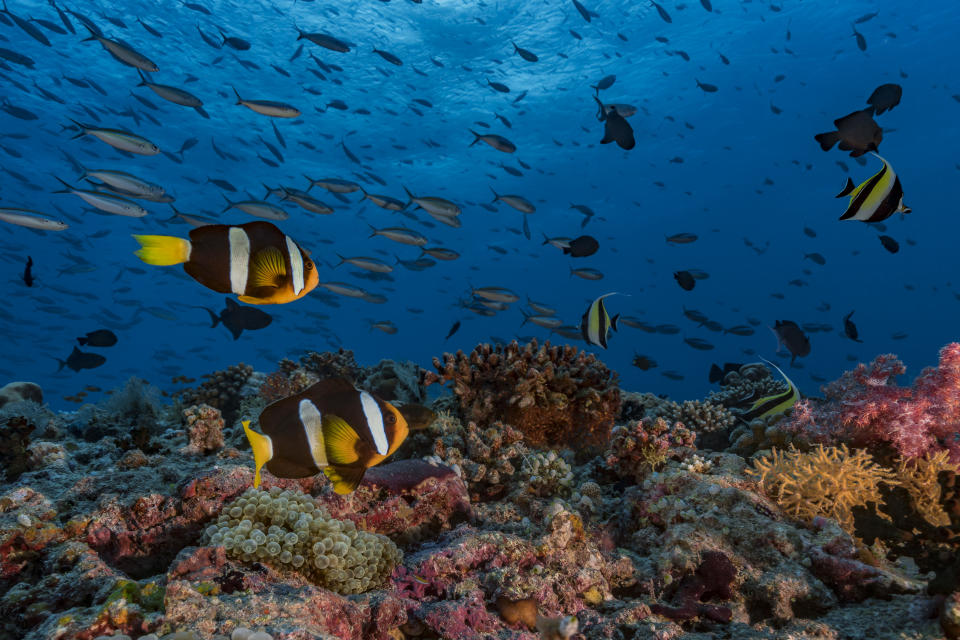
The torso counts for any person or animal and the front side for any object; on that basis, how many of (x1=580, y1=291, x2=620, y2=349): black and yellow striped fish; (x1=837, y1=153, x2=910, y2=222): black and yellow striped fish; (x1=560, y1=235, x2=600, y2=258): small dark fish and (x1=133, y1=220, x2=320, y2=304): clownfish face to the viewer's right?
3

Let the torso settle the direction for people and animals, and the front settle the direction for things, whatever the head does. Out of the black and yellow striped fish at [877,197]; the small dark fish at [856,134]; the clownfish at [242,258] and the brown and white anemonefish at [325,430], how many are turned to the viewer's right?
4

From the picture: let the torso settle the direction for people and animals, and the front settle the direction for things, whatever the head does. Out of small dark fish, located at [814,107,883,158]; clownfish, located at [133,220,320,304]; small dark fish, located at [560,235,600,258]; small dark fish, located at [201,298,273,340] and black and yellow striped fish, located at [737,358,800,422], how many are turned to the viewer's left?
0

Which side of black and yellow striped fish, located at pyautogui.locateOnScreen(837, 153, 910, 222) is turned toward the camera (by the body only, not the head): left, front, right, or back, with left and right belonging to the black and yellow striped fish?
right

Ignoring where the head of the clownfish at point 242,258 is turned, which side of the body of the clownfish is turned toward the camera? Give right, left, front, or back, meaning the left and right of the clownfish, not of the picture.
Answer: right

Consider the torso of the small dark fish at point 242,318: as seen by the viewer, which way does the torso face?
to the viewer's right

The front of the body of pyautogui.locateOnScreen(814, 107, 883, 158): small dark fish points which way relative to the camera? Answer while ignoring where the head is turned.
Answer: to the viewer's right

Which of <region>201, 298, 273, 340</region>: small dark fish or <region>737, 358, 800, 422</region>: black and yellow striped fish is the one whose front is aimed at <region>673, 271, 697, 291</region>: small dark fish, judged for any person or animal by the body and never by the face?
<region>201, 298, 273, 340</region>: small dark fish

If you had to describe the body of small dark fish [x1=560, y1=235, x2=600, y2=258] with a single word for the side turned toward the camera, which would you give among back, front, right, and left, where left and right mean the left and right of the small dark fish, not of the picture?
right

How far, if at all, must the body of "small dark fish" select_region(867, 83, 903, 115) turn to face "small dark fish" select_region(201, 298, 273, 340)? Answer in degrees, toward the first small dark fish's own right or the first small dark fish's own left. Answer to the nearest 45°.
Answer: approximately 180°
